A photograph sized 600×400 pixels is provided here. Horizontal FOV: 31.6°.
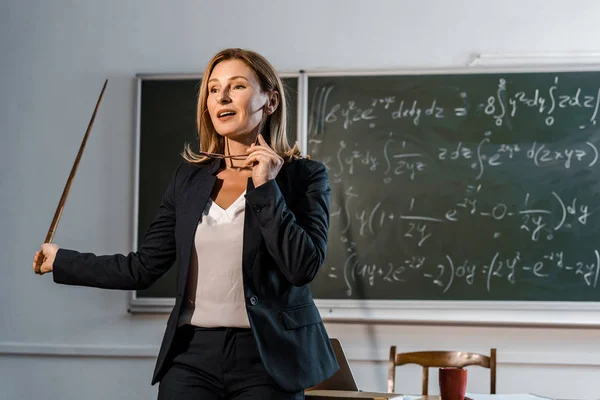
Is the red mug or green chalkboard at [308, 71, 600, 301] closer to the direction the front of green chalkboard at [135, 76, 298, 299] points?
the red mug

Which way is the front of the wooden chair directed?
toward the camera

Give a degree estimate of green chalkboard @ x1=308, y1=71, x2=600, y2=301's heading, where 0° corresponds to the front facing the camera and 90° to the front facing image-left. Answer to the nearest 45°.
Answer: approximately 0°

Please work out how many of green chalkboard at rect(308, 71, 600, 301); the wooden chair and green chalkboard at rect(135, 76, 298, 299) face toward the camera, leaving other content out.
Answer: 3

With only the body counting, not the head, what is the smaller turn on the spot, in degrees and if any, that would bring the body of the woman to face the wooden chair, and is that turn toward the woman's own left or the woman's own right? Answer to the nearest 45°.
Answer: approximately 180°

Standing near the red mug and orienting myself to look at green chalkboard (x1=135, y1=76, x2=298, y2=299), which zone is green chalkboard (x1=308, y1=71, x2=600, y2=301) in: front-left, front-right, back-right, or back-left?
front-right

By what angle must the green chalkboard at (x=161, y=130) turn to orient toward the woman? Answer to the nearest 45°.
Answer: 0° — it already faces them

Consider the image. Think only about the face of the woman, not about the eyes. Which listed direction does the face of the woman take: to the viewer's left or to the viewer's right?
to the viewer's left

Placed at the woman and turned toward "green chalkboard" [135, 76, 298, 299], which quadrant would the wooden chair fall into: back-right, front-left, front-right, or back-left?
front-right

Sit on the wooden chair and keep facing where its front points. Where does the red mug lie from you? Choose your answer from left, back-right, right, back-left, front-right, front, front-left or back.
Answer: front

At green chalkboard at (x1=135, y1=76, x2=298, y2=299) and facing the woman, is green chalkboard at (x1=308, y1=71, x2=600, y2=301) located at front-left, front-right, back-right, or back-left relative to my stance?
front-left

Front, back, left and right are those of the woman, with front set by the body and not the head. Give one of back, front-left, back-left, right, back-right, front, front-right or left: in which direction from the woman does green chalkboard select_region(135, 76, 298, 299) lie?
back-right
